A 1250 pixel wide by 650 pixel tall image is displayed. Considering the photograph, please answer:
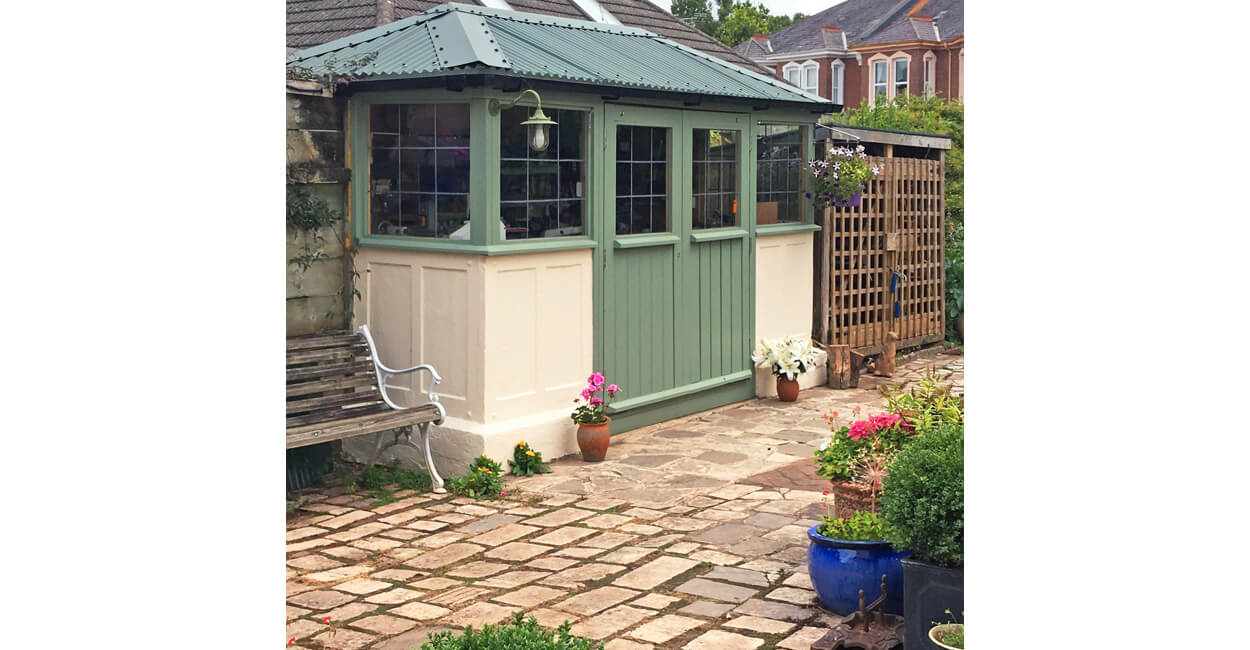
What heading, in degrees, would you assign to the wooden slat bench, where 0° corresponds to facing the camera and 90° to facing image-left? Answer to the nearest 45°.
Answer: approximately 315°

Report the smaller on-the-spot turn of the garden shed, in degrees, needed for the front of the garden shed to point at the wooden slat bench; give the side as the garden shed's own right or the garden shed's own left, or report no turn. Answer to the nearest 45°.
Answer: approximately 90° to the garden shed's own right

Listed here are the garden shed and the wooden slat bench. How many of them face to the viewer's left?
0

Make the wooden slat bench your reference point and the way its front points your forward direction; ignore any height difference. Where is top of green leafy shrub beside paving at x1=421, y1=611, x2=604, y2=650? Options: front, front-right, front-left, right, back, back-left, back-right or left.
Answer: front-right

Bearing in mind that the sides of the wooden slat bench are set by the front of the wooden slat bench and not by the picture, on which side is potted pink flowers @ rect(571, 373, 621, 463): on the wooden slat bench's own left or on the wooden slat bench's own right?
on the wooden slat bench's own left

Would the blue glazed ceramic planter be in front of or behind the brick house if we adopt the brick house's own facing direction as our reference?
in front

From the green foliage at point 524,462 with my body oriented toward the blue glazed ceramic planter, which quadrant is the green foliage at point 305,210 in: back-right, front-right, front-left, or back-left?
back-right

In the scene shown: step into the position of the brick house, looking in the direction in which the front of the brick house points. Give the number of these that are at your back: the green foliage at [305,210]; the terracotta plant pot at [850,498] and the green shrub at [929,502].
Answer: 0

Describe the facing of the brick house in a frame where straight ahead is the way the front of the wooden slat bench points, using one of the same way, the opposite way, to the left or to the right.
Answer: to the right

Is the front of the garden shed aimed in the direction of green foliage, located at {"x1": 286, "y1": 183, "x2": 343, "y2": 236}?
no

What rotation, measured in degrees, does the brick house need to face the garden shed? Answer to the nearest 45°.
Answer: approximately 45° to its left

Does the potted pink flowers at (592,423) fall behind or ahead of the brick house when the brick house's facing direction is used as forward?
ahead

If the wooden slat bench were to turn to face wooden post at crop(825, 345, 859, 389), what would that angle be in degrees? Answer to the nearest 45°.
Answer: approximately 90° to its left

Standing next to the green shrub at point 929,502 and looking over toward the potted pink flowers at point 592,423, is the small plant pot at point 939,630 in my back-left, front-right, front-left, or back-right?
back-left

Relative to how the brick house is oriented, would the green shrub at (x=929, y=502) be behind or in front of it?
in front
